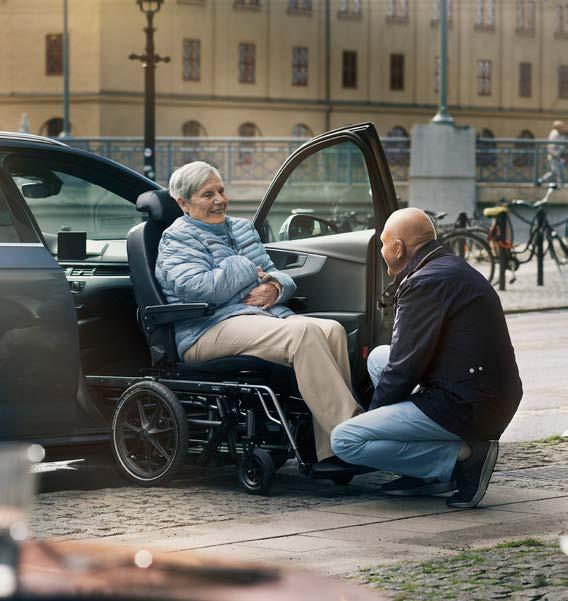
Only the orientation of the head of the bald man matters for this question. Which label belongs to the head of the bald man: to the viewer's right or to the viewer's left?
to the viewer's left

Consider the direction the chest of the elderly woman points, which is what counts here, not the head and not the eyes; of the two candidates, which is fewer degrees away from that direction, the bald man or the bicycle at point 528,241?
the bald man

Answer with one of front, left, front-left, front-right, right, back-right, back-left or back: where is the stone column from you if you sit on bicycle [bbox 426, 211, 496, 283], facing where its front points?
right

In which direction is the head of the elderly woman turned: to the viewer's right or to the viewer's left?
to the viewer's right

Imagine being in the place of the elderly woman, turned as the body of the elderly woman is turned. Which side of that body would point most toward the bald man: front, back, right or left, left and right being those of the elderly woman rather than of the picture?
front

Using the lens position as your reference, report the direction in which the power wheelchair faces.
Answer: facing the viewer and to the right of the viewer

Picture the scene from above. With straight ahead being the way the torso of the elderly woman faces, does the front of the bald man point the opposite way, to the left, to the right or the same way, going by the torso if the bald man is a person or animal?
the opposite way
